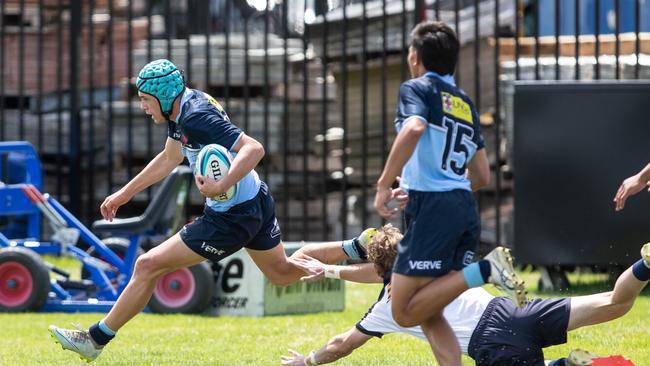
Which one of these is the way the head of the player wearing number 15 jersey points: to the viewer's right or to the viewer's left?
to the viewer's left

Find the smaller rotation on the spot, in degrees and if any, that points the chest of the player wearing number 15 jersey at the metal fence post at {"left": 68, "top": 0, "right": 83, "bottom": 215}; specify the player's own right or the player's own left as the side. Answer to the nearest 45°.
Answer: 0° — they already face it

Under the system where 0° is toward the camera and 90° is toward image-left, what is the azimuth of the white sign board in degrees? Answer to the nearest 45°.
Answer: approximately 0°

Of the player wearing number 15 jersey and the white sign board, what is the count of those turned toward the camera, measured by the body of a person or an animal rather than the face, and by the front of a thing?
1

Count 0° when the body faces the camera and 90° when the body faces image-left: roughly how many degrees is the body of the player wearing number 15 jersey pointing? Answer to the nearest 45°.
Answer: approximately 135°
